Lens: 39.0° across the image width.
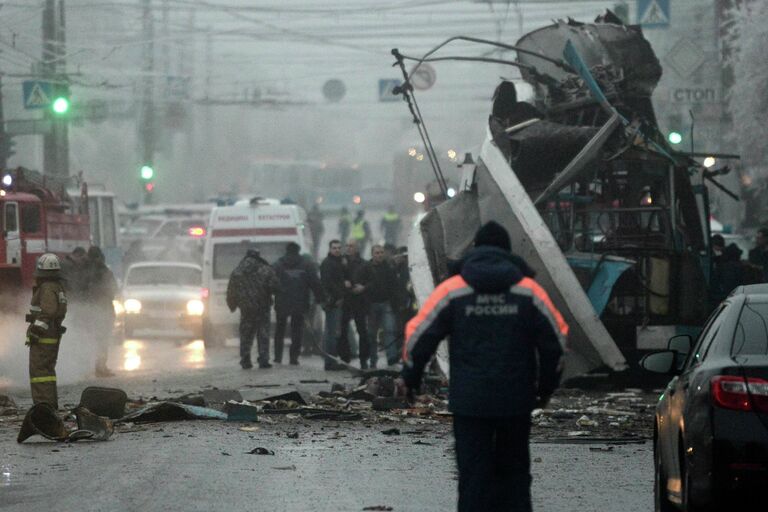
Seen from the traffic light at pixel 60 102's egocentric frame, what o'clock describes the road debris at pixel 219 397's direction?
The road debris is roughly at 12 o'clock from the traffic light.

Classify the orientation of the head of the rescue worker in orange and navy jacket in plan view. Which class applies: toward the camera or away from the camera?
away from the camera

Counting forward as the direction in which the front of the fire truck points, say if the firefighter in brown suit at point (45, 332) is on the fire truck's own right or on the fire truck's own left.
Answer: on the fire truck's own left

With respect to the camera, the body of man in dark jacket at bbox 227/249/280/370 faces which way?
away from the camera

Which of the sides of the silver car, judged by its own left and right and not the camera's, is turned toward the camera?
front

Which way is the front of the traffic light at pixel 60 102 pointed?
toward the camera

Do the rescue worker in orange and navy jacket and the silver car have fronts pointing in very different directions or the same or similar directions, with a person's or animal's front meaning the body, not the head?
very different directions

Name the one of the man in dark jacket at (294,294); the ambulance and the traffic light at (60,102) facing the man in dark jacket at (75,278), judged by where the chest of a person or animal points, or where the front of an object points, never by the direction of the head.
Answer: the traffic light

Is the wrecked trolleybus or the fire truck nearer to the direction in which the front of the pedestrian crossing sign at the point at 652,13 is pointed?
the wrecked trolleybus
